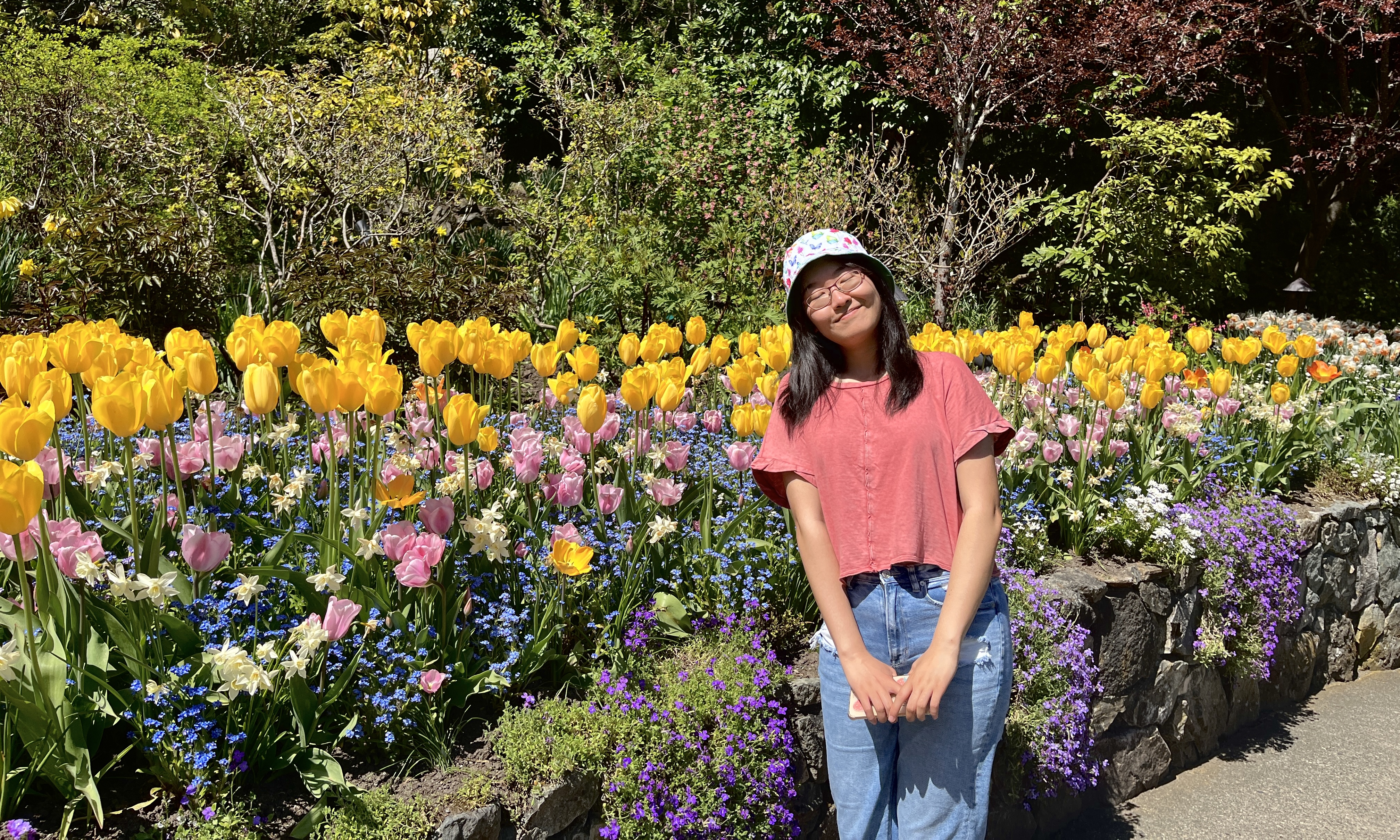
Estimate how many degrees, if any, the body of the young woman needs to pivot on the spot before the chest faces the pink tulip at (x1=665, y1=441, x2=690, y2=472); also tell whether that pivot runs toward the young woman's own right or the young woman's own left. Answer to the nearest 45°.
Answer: approximately 135° to the young woman's own right

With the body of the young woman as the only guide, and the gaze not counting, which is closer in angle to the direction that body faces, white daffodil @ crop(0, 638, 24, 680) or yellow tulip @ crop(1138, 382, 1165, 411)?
the white daffodil

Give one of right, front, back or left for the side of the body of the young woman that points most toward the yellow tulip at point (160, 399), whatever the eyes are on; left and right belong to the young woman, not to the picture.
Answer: right

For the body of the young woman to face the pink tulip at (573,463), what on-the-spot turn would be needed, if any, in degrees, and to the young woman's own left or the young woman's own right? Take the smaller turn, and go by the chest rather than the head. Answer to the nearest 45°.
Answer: approximately 135° to the young woman's own right

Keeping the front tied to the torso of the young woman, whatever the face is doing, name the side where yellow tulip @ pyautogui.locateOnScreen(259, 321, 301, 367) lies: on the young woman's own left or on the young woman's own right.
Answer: on the young woman's own right

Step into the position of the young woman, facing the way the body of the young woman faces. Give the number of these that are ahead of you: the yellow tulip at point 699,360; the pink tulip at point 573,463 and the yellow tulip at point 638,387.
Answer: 0

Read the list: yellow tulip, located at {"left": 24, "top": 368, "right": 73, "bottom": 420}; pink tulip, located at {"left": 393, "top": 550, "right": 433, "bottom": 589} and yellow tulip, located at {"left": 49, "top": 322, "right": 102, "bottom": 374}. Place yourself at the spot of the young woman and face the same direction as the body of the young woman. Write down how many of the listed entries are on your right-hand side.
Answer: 3

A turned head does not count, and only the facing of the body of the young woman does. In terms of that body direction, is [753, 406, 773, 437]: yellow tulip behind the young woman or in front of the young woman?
behind

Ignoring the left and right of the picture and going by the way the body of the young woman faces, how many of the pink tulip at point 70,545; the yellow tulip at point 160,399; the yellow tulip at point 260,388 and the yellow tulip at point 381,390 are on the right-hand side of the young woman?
4

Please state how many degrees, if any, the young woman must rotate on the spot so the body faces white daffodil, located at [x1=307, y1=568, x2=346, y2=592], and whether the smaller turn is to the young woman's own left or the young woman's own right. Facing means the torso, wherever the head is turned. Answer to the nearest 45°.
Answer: approximately 90° to the young woman's own right

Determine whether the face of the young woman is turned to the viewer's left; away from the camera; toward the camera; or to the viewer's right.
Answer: toward the camera

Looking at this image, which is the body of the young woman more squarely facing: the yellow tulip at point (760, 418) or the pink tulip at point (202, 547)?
the pink tulip

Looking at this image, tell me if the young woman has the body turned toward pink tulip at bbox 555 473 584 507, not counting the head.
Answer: no

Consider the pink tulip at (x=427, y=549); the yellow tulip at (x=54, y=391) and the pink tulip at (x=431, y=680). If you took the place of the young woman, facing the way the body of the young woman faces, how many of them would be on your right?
3

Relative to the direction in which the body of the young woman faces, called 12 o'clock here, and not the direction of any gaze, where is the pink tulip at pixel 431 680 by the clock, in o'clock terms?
The pink tulip is roughly at 3 o'clock from the young woman.

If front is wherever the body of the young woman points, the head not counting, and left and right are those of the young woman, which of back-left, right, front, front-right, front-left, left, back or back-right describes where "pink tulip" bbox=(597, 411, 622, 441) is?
back-right

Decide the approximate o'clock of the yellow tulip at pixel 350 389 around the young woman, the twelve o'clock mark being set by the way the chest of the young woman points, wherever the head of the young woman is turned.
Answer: The yellow tulip is roughly at 3 o'clock from the young woman.

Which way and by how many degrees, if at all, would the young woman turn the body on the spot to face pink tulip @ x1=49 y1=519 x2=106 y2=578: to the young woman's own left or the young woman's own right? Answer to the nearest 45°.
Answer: approximately 90° to the young woman's own right

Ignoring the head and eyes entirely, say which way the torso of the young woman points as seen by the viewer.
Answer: toward the camera

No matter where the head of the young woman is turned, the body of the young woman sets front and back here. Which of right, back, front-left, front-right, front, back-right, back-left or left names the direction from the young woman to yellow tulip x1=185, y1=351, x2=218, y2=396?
right
